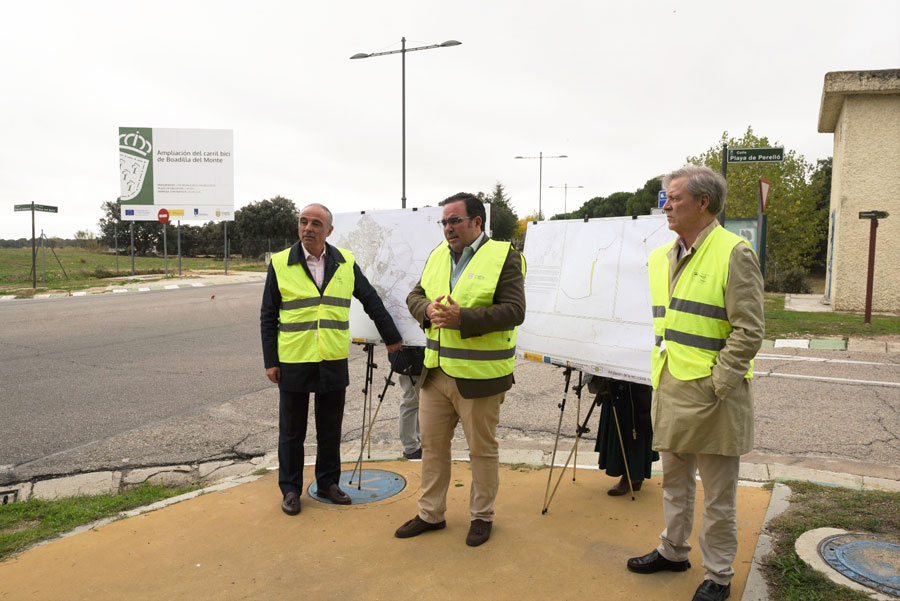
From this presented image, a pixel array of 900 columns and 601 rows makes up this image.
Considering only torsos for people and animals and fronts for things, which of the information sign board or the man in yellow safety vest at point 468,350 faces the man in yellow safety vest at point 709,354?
the information sign board

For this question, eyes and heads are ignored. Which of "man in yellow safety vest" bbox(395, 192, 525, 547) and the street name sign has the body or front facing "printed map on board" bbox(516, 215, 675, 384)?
the street name sign

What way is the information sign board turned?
toward the camera

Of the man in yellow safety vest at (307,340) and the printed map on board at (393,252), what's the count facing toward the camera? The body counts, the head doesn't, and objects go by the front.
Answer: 2

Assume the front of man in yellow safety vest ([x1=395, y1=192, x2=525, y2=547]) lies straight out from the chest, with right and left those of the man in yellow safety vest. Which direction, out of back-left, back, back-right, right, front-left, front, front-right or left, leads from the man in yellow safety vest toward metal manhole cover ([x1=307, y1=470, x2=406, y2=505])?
right

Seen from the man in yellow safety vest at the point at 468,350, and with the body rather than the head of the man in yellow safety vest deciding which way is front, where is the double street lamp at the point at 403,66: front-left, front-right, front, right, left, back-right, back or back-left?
back-right

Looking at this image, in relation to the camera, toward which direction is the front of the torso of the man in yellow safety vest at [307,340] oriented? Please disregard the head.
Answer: toward the camera

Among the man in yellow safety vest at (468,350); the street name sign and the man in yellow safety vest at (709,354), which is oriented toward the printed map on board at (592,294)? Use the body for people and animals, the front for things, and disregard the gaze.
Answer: the street name sign

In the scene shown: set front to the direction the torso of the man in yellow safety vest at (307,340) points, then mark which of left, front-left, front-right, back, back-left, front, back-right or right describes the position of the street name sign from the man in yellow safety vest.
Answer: back-left

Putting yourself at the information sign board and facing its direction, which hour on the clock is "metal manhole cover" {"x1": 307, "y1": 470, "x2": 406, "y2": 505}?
The metal manhole cover is roughly at 12 o'clock from the information sign board.

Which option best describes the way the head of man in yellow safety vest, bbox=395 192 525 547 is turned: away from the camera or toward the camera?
toward the camera

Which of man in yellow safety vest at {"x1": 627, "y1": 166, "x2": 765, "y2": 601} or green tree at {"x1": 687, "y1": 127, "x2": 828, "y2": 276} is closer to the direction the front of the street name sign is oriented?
the man in yellow safety vest

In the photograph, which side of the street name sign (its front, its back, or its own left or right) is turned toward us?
front

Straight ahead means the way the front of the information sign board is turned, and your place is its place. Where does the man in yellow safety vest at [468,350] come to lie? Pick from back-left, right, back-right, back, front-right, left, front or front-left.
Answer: front

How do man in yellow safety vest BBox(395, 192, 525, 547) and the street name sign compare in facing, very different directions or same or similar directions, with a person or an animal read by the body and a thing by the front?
same or similar directions

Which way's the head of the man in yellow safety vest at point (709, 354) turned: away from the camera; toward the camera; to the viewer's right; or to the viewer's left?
to the viewer's left

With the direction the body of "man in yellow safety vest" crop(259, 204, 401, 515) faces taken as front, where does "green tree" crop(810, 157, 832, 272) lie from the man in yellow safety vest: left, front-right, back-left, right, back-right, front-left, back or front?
back-left

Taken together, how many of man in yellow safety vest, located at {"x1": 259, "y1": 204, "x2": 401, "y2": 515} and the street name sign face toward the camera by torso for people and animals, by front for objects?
2

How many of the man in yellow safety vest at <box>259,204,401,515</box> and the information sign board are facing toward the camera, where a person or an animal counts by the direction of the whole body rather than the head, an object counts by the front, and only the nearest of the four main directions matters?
2

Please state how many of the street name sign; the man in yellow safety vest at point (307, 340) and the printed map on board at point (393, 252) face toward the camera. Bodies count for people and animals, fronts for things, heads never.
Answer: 3
